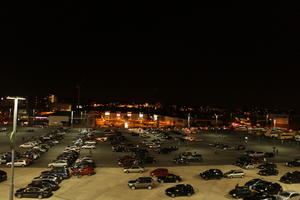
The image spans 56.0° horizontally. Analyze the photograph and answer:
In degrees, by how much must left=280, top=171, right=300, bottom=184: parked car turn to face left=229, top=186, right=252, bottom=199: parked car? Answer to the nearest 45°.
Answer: approximately 45° to its left

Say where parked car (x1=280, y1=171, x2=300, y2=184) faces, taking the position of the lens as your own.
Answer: facing to the left of the viewer

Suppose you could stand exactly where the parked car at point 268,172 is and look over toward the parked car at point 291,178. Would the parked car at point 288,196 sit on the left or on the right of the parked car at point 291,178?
right
